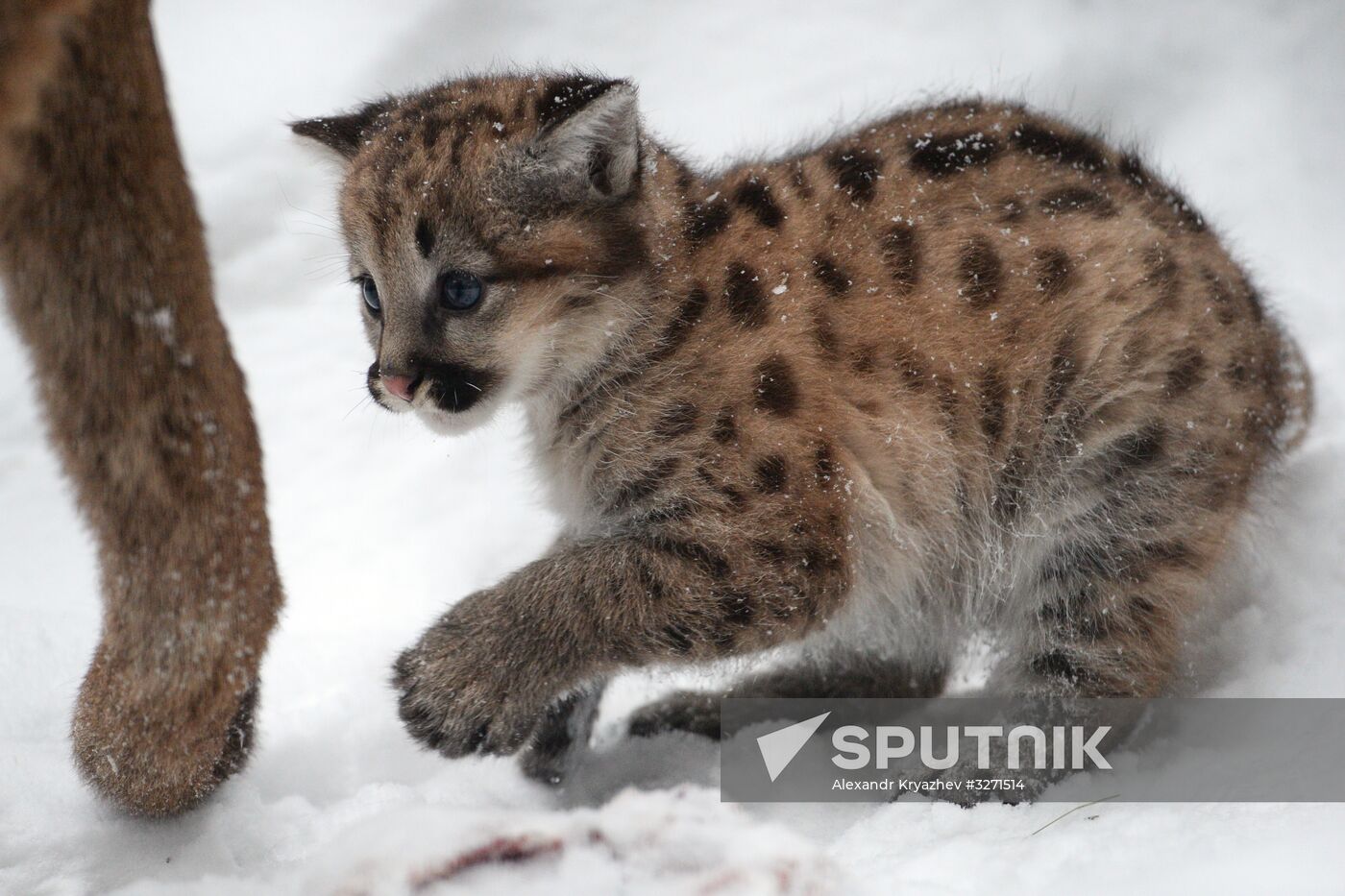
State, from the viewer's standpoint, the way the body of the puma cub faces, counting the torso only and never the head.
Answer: to the viewer's left
